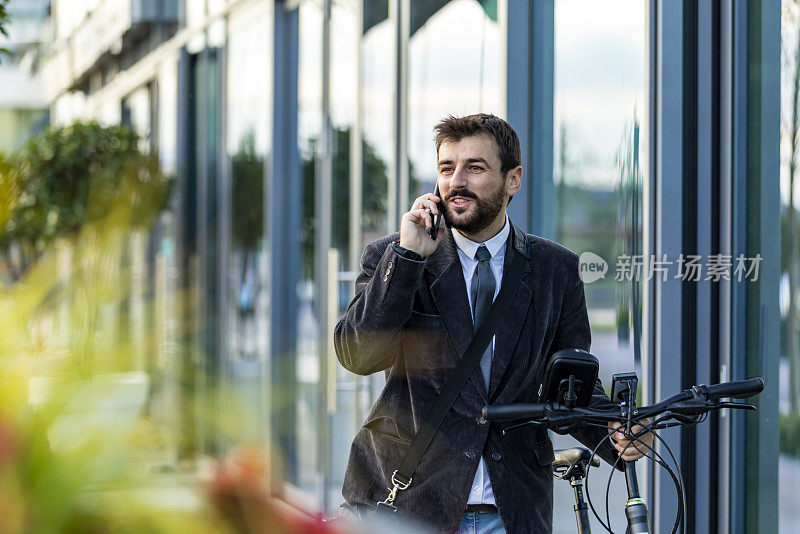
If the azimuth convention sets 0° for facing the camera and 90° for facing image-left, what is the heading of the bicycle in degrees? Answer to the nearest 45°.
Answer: approximately 0°

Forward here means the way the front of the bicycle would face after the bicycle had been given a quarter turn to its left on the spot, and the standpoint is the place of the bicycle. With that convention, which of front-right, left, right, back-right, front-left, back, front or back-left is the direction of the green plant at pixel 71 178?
back-left
